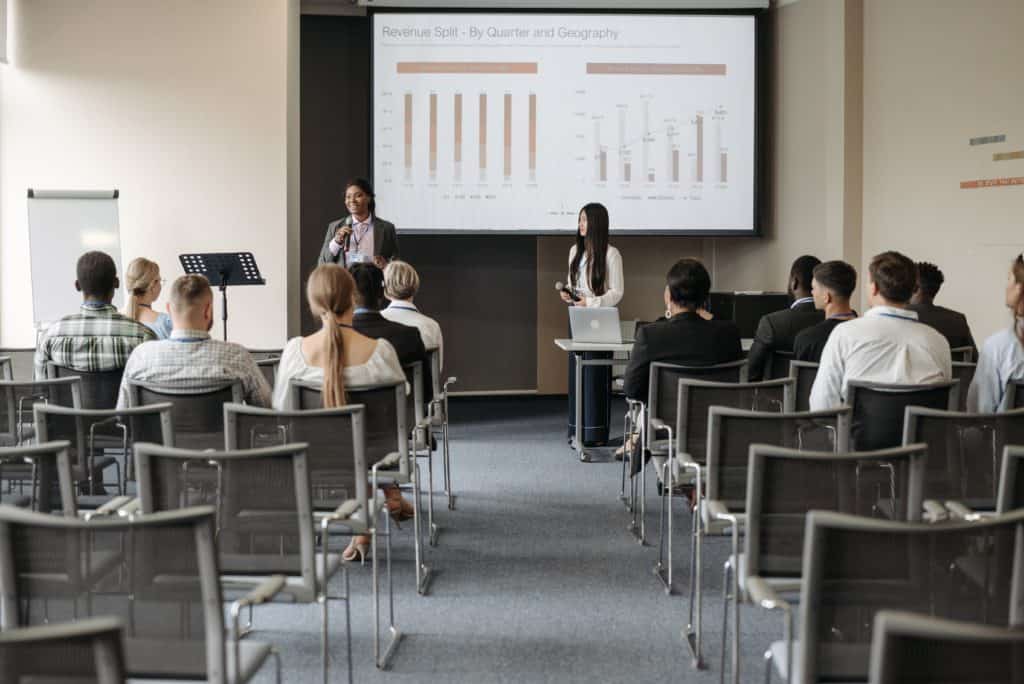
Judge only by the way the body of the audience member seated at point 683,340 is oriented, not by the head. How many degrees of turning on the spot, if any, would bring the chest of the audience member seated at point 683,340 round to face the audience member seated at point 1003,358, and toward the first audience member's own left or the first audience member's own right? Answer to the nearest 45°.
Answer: approximately 135° to the first audience member's own right

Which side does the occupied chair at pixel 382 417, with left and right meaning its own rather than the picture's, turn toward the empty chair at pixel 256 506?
back

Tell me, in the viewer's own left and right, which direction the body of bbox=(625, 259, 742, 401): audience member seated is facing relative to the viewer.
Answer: facing away from the viewer

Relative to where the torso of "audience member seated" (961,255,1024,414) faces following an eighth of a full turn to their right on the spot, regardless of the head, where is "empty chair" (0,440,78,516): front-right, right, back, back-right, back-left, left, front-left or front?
back-left

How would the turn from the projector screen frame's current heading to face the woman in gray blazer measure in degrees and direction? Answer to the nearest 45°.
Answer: approximately 45° to its right

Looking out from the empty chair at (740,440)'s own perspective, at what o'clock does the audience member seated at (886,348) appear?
The audience member seated is roughly at 1 o'clock from the empty chair.

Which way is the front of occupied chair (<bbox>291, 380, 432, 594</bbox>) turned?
away from the camera

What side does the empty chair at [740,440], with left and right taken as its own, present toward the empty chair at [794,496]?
back

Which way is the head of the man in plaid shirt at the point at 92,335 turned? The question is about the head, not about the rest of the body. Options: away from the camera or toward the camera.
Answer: away from the camera

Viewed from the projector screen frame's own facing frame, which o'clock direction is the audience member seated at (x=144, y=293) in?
The audience member seated is roughly at 1 o'clock from the projector screen frame.

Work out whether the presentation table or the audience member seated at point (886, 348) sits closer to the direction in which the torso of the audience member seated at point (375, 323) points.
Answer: the presentation table

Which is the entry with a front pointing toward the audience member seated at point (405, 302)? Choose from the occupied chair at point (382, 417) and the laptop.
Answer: the occupied chair

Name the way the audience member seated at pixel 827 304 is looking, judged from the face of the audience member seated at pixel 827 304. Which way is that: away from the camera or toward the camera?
away from the camera

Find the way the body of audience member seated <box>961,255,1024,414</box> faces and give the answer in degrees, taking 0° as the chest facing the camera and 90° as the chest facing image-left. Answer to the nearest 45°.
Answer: approximately 135°

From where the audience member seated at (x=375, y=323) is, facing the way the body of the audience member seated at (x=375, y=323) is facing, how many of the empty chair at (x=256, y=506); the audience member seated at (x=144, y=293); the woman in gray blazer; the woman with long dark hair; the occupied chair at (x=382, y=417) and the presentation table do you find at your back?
2

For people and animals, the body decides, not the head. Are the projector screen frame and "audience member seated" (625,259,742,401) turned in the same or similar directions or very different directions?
very different directions

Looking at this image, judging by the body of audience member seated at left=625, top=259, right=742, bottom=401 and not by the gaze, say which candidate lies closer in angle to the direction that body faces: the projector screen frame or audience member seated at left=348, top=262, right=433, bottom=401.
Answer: the projector screen frame

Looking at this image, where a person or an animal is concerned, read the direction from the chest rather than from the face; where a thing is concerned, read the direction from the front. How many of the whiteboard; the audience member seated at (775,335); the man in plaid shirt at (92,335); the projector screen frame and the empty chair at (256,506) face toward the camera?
2
